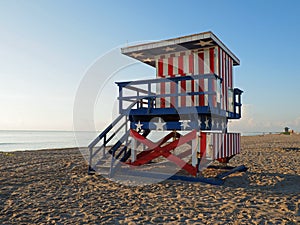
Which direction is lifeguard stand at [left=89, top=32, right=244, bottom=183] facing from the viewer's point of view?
to the viewer's left
